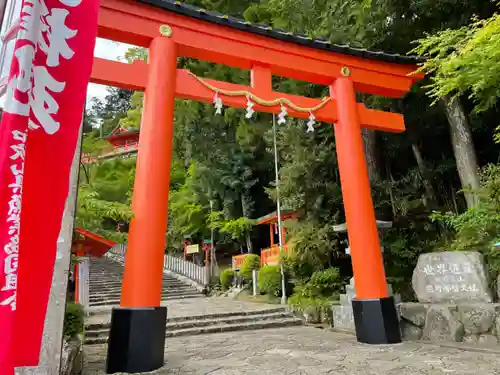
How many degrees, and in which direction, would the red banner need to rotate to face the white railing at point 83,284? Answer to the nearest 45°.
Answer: approximately 180°

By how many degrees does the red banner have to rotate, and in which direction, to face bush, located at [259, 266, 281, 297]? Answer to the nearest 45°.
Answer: approximately 135° to its left

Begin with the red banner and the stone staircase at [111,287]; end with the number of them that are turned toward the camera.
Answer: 2

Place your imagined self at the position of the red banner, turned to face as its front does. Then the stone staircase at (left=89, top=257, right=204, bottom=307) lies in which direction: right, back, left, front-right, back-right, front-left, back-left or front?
back

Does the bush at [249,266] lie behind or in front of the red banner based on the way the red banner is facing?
behind
